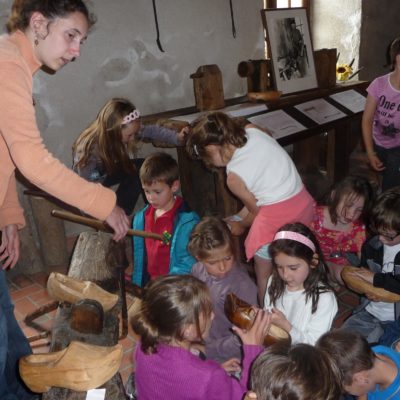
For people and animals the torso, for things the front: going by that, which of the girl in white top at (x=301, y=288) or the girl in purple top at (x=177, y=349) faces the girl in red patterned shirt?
the girl in purple top

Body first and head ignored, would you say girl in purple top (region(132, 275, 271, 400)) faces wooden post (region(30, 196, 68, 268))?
no

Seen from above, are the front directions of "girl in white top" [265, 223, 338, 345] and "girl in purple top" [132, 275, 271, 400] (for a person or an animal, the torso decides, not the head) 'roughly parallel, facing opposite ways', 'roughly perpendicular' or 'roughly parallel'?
roughly parallel, facing opposite ways

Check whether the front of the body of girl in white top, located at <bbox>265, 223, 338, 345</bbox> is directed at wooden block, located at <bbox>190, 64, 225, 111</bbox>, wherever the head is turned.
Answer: no

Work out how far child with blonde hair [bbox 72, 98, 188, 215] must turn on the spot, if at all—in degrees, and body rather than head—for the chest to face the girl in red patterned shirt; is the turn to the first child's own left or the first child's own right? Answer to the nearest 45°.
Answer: approximately 45° to the first child's own right

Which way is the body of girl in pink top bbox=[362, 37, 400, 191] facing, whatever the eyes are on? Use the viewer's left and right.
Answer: facing the viewer

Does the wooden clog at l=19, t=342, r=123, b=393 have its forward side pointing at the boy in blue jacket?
no

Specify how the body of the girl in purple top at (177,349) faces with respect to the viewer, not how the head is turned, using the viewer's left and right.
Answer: facing away from the viewer and to the right of the viewer

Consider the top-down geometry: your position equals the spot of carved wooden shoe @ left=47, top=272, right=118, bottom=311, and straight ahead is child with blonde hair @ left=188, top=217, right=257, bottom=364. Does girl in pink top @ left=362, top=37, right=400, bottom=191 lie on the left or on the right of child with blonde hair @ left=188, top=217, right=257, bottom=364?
left

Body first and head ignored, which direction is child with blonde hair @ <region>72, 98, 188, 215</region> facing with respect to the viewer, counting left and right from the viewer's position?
facing to the right of the viewer

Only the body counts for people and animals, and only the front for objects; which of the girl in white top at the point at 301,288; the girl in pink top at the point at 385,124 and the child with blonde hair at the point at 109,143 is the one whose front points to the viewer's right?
the child with blonde hair

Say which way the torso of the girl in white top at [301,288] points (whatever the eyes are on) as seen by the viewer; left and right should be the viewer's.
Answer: facing the viewer and to the left of the viewer
